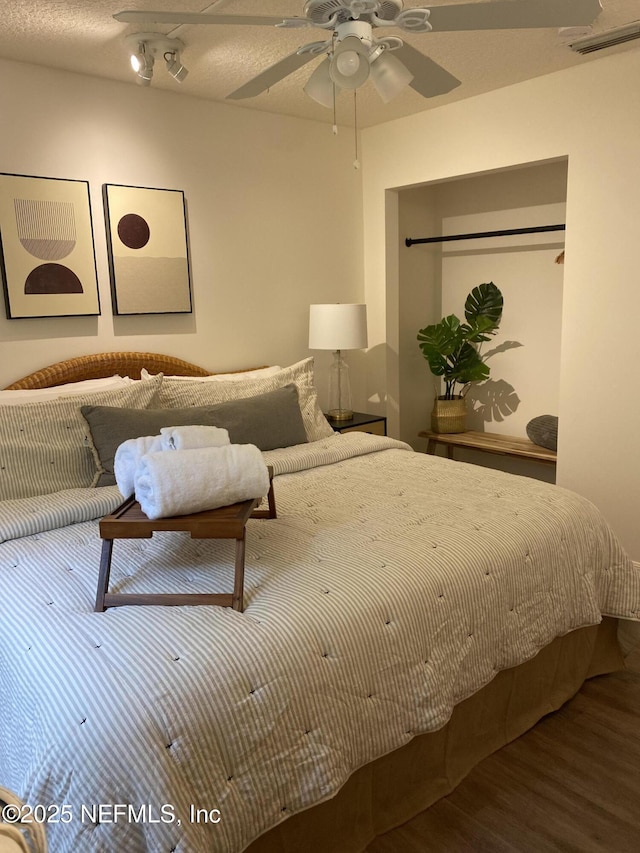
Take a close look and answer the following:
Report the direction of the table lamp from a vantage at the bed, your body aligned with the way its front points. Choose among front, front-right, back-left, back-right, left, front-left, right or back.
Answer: back-left

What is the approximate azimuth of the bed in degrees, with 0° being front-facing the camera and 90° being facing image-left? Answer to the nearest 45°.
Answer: approximately 315°

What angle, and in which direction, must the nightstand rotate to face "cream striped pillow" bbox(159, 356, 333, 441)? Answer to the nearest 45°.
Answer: approximately 90° to its right

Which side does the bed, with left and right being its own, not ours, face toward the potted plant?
left

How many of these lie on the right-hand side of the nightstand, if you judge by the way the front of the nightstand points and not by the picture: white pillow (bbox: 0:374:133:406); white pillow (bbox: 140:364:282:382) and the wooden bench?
2

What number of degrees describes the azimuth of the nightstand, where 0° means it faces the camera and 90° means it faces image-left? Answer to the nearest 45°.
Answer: approximately 315°
